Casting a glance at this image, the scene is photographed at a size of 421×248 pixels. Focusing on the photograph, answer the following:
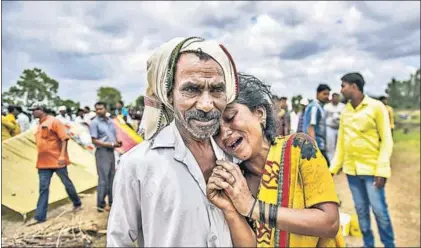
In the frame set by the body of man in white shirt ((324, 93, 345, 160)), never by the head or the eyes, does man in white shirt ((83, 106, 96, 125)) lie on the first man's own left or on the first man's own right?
on the first man's own right

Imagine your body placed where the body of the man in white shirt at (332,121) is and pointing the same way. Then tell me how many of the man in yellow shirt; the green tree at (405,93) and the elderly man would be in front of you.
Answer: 2

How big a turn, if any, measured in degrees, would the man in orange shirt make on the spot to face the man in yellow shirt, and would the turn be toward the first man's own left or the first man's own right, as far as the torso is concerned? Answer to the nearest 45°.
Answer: approximately 90° to the first man's own left

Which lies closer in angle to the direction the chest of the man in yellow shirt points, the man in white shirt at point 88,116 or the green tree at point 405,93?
the man in white shirt

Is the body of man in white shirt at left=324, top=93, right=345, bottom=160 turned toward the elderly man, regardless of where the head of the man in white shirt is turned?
yes

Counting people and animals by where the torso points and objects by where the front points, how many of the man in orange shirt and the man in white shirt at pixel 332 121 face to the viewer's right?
0

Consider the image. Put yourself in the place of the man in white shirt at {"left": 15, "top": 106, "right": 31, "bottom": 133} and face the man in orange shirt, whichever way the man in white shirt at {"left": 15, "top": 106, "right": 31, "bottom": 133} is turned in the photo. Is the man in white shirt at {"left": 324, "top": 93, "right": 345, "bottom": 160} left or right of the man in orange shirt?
left

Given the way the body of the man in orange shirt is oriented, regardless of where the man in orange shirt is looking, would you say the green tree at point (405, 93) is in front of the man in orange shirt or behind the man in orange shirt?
behind
